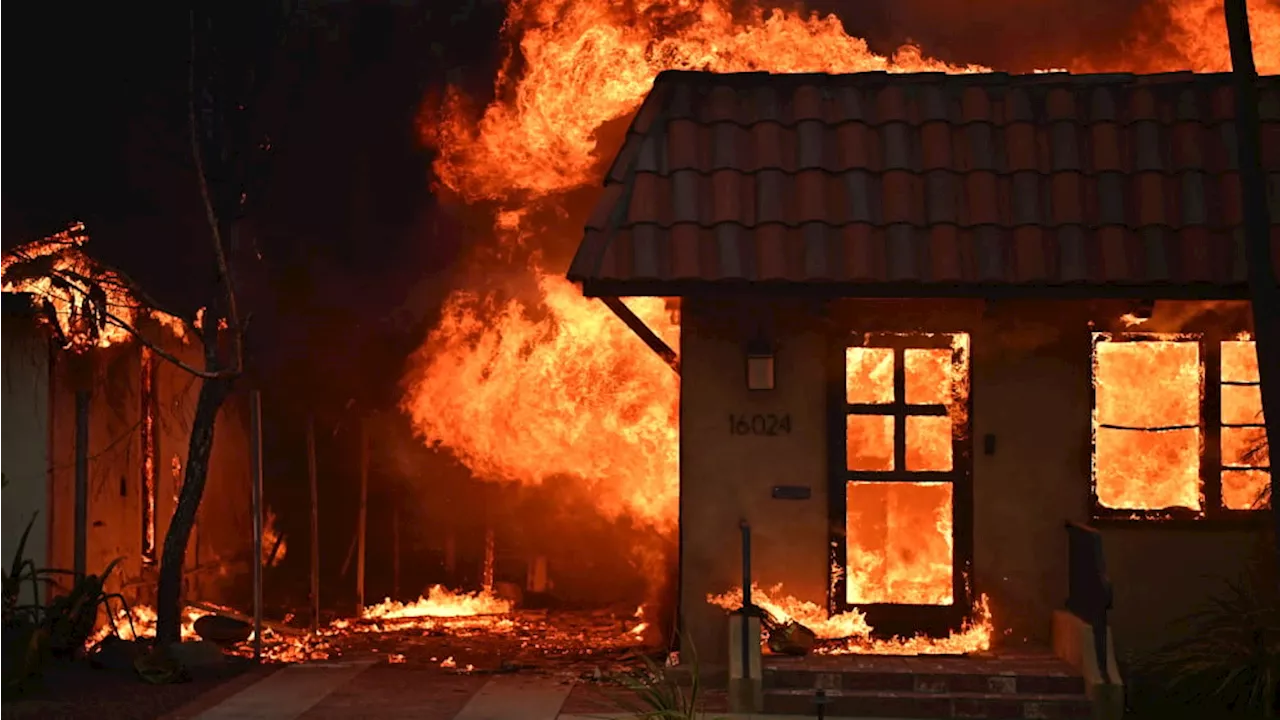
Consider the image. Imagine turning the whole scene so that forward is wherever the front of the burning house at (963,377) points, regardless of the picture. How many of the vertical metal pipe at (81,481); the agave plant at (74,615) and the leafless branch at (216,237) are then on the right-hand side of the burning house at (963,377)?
3

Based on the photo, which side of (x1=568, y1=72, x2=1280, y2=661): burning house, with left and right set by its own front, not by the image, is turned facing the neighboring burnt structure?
right

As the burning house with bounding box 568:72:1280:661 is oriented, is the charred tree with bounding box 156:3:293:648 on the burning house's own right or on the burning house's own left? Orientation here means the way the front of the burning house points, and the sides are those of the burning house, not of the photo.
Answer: on the burning house's own right

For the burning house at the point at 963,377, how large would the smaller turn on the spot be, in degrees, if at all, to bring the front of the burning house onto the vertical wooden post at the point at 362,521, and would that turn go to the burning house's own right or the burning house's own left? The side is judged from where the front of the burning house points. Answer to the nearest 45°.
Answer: approximately 135° to the burning house's own right

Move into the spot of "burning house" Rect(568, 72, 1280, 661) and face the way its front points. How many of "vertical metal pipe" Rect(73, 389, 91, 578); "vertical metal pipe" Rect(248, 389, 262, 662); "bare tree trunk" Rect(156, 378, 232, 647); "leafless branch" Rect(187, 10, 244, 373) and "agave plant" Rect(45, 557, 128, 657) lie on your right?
5

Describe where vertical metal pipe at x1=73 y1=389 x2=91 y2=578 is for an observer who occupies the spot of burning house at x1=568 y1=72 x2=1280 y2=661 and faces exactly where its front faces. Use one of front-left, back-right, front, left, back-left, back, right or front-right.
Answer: right

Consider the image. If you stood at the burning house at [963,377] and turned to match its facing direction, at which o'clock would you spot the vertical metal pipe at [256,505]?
The vertical metal pipe is roughly at 3 o'clock from the burning house.

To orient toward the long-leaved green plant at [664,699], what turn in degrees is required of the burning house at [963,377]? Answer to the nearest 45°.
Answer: approximately 45° to its right

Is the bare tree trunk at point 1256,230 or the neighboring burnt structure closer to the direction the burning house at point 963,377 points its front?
the bare tree trunk

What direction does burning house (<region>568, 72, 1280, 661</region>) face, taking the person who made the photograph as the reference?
facing the viewer

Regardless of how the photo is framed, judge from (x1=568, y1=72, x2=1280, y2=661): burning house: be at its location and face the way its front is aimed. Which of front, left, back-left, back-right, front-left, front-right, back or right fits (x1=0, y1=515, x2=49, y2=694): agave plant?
right

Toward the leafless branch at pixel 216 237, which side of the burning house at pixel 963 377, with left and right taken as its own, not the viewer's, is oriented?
right

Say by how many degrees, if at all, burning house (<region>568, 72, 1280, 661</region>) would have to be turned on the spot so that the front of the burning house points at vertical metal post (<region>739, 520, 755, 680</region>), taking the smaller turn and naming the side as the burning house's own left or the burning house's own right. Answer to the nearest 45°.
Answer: approximately 45° to the burning house's own right
